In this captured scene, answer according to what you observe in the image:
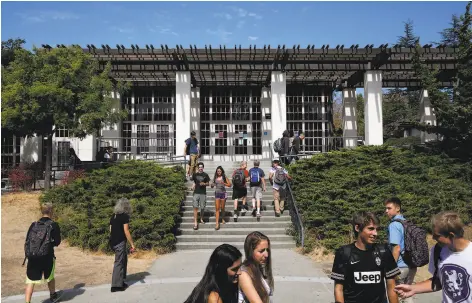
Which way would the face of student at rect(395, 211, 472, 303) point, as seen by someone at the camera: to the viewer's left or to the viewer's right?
to the viewer's left

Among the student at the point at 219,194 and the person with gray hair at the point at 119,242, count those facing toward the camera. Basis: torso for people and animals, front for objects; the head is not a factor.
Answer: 1

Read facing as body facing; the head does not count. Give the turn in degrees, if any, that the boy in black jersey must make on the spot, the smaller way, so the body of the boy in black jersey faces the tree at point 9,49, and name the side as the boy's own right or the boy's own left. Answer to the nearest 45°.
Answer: approximately 135° to the boy's own right

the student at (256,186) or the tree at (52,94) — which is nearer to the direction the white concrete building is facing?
the student

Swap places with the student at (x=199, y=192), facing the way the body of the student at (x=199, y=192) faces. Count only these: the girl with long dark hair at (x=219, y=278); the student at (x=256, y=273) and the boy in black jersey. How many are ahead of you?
3

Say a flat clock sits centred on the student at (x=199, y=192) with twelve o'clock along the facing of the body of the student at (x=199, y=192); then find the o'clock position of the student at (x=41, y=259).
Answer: the student at (x=41, y=259) is roughly at 1 o'clock from the student at (x=199, y=192).

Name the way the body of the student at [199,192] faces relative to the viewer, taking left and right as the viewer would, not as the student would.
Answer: facing the viewer

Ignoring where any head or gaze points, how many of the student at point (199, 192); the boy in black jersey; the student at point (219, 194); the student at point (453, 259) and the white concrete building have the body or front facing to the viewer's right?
0

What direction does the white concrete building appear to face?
toward the camera

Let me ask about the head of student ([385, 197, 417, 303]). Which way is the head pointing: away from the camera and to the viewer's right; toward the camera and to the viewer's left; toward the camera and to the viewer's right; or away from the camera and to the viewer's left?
toward the camera and to the viewer's left

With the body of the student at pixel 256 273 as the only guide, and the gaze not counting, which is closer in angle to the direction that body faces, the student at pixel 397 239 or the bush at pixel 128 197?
the student

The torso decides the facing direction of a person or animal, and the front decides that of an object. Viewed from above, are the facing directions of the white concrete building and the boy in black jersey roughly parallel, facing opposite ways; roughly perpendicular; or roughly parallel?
roughly parallel

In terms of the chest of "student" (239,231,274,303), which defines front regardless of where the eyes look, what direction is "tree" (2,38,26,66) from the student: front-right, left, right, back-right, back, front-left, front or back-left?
back
